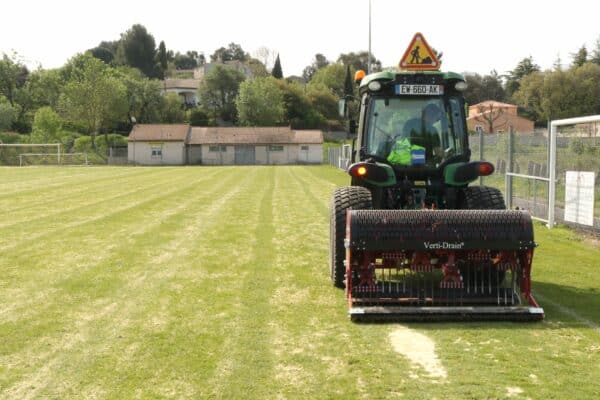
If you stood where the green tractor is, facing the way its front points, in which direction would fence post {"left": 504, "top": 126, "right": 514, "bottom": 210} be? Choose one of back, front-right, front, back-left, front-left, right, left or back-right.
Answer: front

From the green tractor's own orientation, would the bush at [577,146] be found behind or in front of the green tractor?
in front

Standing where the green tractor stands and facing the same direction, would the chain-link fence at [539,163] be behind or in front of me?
in front

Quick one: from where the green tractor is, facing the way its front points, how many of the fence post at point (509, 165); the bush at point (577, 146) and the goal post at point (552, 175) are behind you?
0

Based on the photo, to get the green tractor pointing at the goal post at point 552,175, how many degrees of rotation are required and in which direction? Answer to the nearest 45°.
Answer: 0° — it already faces it

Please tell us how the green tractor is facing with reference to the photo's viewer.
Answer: facing away from the viewer
